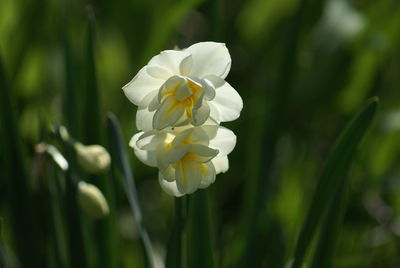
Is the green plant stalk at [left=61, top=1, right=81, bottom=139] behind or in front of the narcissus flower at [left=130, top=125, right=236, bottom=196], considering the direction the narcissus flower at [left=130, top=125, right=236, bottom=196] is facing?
behind

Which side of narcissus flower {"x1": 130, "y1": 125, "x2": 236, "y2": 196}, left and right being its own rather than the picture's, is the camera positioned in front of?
front
